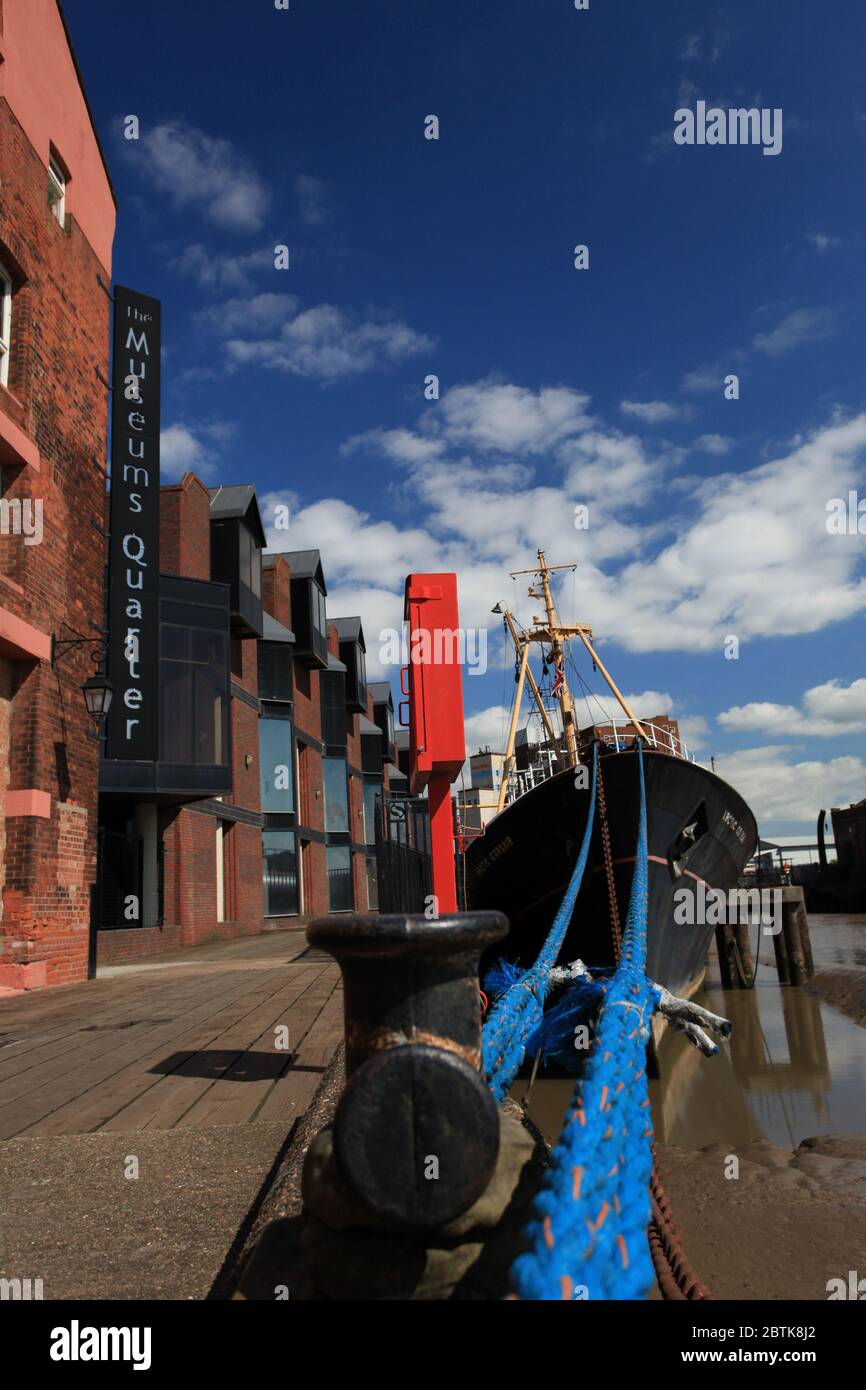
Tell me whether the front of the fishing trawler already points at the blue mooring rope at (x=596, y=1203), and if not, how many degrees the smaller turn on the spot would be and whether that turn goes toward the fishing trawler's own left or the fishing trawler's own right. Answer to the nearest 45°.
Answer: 0° — it already faces it

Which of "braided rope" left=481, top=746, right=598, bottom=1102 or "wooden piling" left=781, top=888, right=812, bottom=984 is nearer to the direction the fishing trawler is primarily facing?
the braided rope

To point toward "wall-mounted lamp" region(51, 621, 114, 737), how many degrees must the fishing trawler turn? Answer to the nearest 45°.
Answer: approximately 90° to its right

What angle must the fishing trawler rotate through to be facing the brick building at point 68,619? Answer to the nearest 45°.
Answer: approximately 90° to its right

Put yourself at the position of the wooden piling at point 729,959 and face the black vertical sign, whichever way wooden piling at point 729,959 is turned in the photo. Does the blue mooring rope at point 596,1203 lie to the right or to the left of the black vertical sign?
left

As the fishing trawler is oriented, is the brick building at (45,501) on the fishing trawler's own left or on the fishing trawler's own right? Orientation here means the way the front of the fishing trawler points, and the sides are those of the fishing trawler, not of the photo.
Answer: on the fishing trawler's own right

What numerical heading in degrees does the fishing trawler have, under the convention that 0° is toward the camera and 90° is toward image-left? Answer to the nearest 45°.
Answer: approximately 0°

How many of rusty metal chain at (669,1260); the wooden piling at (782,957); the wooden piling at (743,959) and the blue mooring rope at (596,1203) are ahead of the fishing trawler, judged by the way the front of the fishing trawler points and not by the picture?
2
